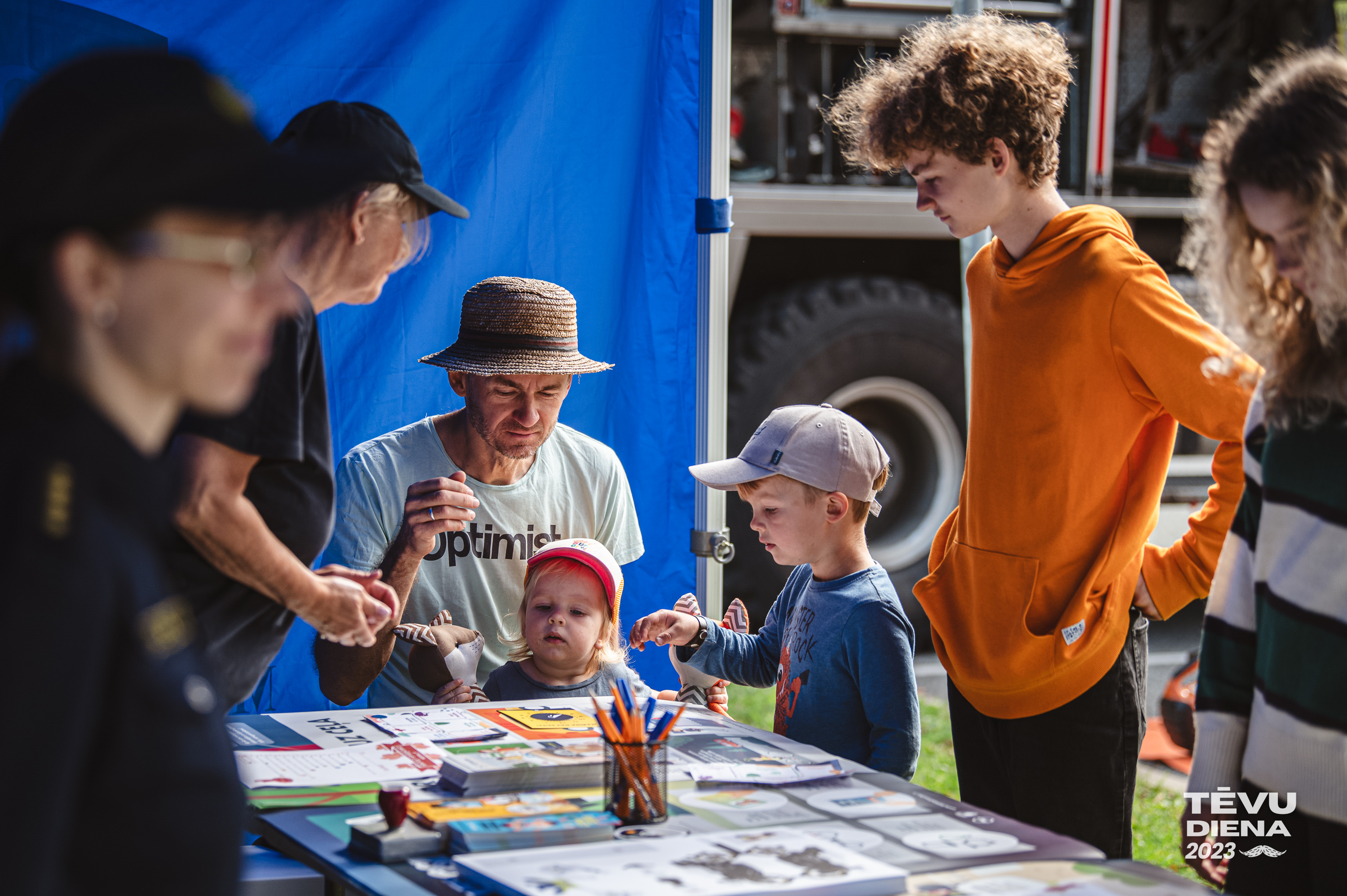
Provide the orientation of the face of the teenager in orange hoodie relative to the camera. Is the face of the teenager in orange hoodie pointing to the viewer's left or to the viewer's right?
to the viewer's left

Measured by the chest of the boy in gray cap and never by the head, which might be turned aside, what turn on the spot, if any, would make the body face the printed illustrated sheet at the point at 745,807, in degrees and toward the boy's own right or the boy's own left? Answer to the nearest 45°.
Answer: approximately 45° to the boy's own left

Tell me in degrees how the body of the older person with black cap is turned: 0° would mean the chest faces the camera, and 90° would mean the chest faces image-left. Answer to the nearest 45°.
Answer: approximately 270°

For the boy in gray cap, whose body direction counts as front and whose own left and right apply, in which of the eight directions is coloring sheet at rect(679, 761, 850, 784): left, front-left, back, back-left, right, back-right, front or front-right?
front-left

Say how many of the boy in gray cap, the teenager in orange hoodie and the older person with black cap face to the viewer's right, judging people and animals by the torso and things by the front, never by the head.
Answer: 1

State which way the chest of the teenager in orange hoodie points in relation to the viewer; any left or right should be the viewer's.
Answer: facing the viewer and to the left of the viewer

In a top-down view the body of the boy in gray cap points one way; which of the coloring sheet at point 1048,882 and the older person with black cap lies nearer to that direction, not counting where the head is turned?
the older person with black cap

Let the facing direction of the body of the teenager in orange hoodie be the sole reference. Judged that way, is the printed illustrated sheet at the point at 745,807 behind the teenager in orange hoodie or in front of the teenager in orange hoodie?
in front

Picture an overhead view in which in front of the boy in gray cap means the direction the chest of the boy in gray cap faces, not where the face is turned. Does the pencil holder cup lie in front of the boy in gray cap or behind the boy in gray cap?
in front
